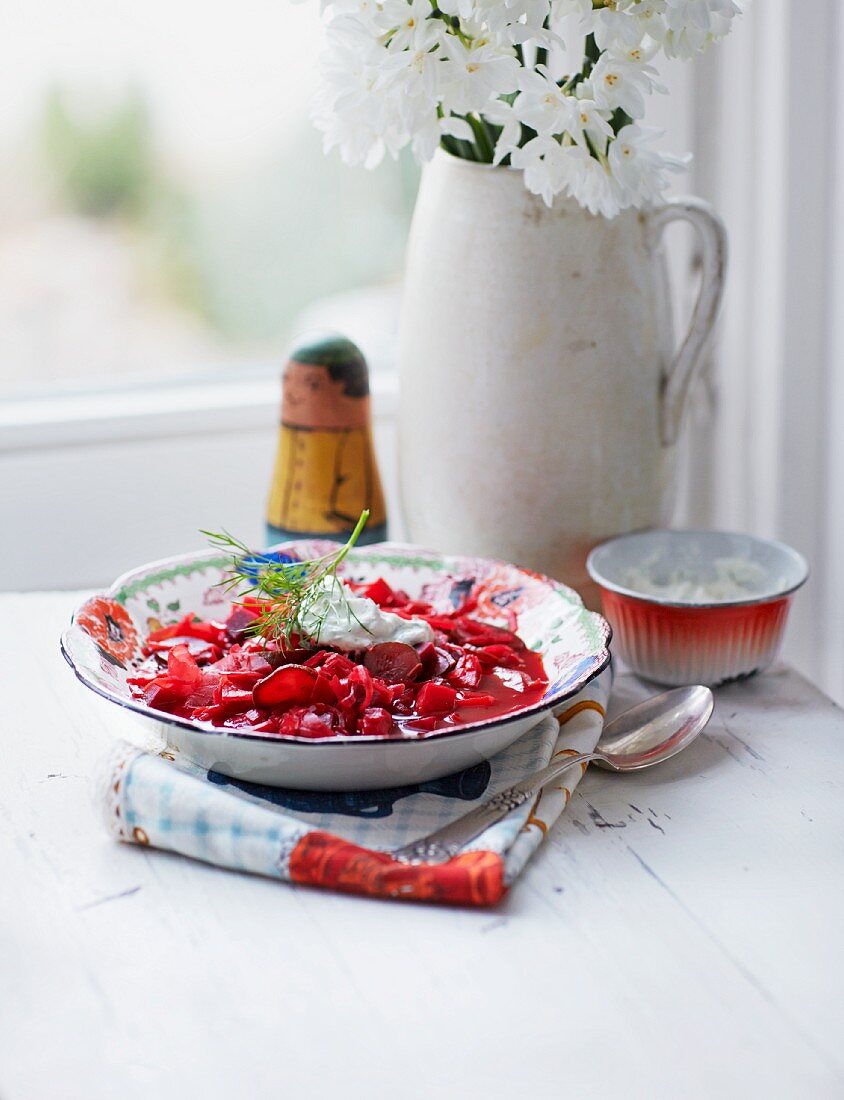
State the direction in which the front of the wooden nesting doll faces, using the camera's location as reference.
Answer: facing the viewer and to the left of the viewer

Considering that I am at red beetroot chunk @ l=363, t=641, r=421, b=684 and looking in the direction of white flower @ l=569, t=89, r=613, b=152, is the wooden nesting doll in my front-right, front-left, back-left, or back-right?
front-left
